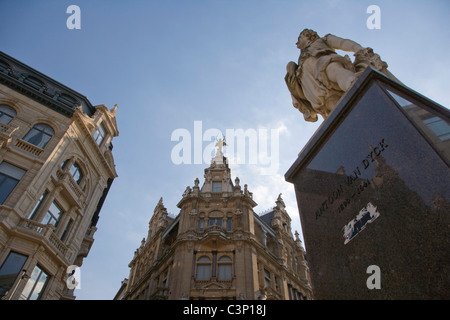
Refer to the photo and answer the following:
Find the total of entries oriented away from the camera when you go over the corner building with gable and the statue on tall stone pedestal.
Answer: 0

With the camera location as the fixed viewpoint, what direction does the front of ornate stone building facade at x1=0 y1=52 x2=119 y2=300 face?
facing the viewer and to the right of the viewer

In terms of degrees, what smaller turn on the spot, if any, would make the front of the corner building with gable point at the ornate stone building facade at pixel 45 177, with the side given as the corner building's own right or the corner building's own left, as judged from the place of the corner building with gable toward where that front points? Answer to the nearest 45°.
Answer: approximately 45° to the corner building's own right

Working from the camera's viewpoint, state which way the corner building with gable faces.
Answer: facing the viewer

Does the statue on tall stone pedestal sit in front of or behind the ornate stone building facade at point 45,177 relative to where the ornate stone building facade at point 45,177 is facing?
in front

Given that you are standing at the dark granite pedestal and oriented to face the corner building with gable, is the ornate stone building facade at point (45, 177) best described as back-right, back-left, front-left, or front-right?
front-left

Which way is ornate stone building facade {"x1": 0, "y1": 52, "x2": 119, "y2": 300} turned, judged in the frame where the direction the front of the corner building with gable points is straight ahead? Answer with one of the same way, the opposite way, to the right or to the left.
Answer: to the left

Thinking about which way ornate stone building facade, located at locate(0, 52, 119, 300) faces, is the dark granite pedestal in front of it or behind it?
in front

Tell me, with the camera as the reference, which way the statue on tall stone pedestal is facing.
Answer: facing the viewer and to the left of the viewer
